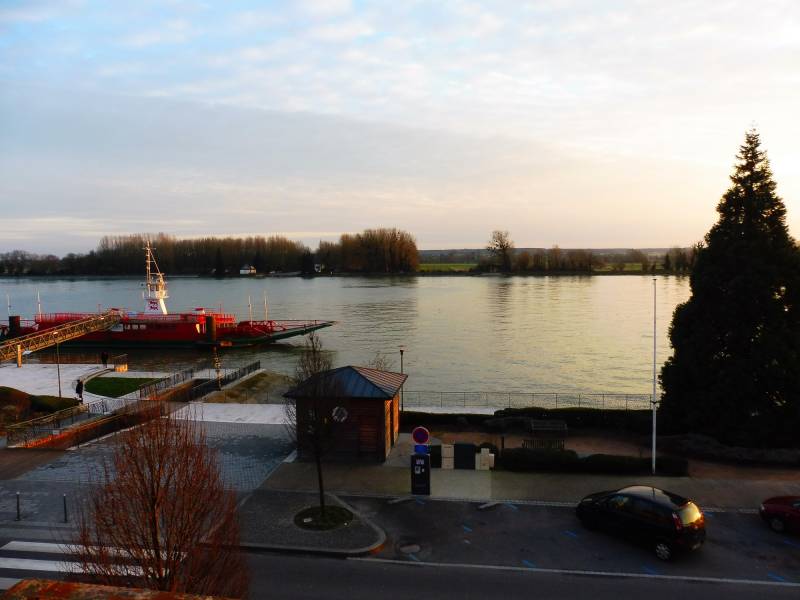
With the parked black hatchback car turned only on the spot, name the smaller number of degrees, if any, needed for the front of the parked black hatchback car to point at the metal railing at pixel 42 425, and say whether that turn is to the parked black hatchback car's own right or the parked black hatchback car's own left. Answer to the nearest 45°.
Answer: approximately 45° to the parked black hatchback car's own left

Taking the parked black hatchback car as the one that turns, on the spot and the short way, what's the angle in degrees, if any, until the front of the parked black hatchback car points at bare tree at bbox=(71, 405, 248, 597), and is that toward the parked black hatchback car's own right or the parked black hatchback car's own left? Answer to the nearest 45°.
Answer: approximately 90° to the parked black hatchback car's own left

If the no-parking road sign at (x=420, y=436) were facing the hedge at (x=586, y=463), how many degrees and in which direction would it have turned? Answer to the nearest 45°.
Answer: approximately 90° to its left

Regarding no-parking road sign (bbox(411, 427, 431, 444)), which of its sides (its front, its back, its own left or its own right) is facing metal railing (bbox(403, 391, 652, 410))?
back

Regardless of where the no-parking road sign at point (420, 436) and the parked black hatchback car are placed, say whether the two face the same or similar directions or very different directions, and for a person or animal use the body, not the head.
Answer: very different directions

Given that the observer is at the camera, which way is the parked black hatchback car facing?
facing away from the viewer and to the left of the viewer

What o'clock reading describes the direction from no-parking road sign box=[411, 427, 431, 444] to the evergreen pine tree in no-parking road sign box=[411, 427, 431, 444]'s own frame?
The evergreen pine tree is roughly at 8 o'clock from the no-parking road sign.

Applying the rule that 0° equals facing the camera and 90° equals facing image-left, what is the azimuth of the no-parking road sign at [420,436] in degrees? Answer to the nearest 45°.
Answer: approximately 0°

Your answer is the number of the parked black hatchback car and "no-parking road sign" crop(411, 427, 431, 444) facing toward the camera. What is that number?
1

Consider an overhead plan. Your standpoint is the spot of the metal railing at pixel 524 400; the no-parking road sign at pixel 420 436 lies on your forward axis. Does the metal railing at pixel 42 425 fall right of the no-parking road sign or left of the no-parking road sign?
right

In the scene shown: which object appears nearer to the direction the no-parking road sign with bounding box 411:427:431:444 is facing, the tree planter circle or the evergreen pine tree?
the tree planter circle
